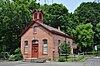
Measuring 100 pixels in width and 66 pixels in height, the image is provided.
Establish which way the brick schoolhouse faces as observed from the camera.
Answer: facing the viewer and to the left of the viewer
